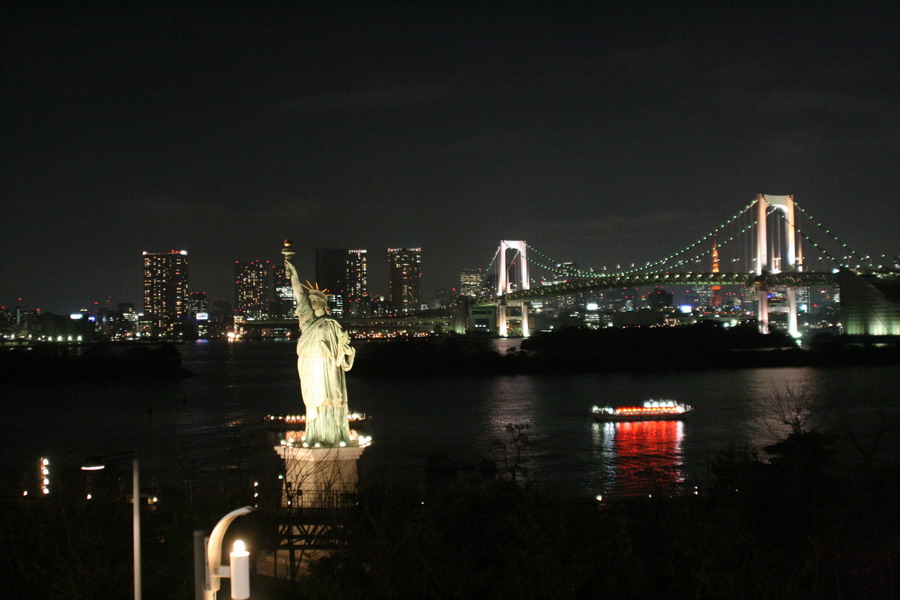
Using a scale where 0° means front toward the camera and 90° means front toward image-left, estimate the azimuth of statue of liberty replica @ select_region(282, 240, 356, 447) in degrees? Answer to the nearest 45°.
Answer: approximately 315°

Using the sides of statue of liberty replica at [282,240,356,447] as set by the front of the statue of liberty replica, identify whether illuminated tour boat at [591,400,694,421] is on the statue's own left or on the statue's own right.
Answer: on the statue's own left

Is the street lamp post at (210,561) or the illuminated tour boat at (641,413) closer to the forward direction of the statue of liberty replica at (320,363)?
the street lamp post

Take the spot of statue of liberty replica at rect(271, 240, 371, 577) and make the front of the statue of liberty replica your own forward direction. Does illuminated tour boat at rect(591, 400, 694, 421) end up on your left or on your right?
on your left

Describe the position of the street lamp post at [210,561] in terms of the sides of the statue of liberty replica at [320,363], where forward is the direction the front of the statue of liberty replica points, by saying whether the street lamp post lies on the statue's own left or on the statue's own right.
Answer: on the statue's own right
